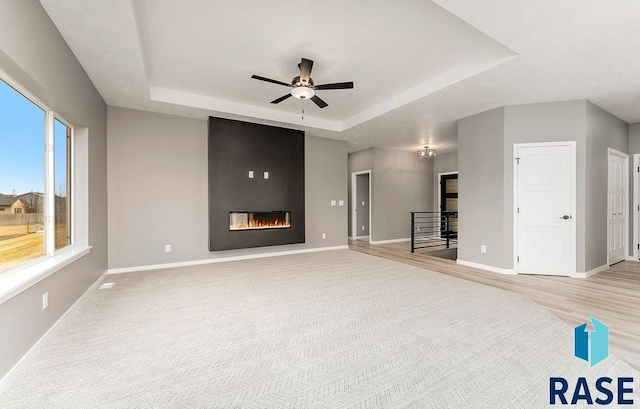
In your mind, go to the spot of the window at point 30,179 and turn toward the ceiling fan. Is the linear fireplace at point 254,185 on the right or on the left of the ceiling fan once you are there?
left

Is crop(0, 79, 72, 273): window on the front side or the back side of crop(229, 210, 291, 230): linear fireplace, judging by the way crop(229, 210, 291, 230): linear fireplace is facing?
on the front side

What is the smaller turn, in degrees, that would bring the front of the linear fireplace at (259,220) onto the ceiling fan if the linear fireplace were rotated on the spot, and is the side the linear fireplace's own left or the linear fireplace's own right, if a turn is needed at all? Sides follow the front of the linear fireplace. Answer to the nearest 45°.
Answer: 0° — it already faces it

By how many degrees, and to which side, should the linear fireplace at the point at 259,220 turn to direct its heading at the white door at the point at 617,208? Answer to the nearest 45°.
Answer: approximately 90° to its left

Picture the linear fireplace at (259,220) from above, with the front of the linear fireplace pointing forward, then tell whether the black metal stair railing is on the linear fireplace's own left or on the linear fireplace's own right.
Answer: on the linear fireplace's own left

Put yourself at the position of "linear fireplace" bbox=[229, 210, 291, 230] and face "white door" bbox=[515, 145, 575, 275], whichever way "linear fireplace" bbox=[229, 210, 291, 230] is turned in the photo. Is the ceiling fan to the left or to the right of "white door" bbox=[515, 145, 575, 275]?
right

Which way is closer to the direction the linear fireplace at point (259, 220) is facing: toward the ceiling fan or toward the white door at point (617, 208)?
the ceiling fan

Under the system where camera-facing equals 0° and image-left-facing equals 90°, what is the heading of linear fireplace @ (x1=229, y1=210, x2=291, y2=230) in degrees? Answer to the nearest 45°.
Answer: approximately 0°

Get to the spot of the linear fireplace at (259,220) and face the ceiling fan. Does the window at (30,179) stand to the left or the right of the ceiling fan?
right

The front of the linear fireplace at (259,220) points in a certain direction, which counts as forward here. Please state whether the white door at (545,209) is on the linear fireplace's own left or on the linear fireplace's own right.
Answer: on the linear fireplace's own left
